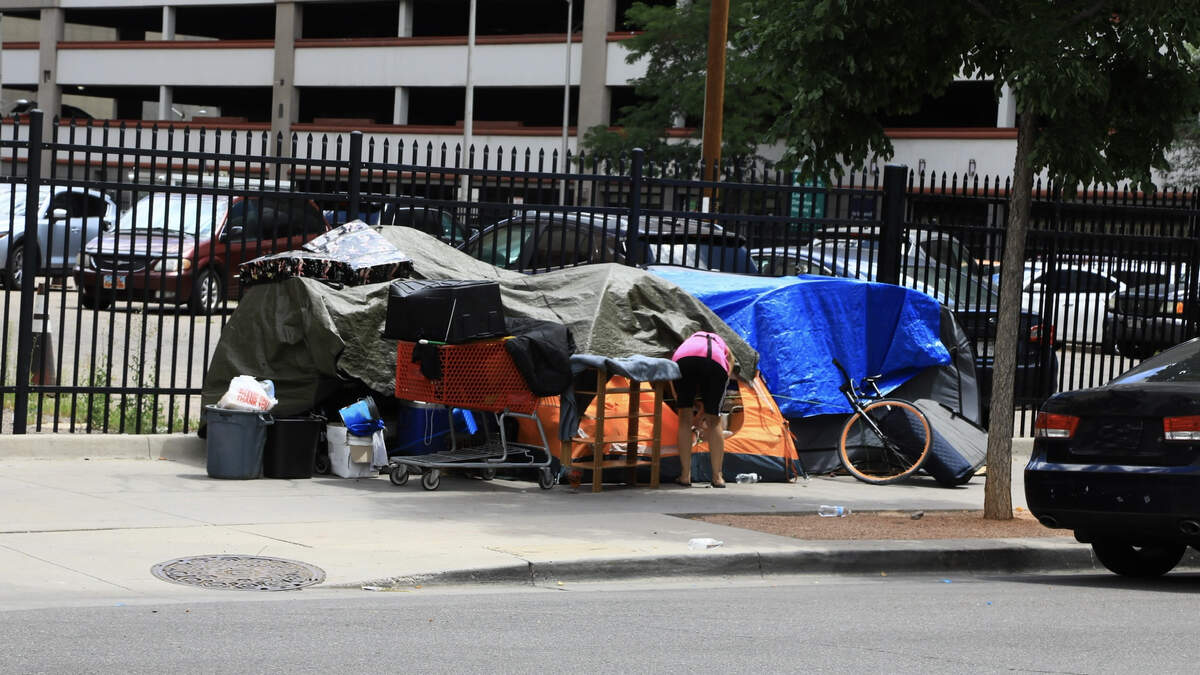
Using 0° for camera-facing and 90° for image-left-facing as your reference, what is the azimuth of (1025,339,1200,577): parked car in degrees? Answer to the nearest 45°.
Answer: approximately 225°

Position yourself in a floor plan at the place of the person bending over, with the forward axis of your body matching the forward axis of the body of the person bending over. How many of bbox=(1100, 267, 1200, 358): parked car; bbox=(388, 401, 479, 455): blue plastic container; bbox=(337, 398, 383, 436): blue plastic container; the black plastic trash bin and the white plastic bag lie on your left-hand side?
4

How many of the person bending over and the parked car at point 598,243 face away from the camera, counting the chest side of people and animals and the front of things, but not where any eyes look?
1

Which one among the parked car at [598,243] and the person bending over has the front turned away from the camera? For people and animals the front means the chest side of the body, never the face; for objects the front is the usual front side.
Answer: the person bending over

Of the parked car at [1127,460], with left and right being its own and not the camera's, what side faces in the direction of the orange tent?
left

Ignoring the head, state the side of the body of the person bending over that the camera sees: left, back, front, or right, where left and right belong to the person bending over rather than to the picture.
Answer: back

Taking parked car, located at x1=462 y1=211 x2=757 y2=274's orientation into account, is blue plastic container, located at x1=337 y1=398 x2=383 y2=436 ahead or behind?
ahead

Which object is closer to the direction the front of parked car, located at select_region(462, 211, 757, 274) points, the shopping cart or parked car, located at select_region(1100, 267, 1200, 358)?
the shopping cart

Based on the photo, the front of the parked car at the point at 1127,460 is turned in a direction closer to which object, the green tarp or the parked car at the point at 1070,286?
the parked car

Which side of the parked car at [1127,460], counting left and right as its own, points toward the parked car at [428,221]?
left

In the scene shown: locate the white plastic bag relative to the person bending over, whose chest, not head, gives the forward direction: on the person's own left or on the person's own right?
on the person's own left

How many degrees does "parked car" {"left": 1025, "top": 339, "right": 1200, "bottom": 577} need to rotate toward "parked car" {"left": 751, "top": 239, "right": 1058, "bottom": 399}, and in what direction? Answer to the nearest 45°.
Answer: approximately 45° to its left

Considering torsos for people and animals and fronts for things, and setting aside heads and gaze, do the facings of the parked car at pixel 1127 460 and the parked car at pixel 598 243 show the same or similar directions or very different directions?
very different directions

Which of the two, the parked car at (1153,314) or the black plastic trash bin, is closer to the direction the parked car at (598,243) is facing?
the black plastic trash bin

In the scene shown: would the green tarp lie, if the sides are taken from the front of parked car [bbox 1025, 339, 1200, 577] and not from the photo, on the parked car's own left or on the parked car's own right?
on the parked car's own left
